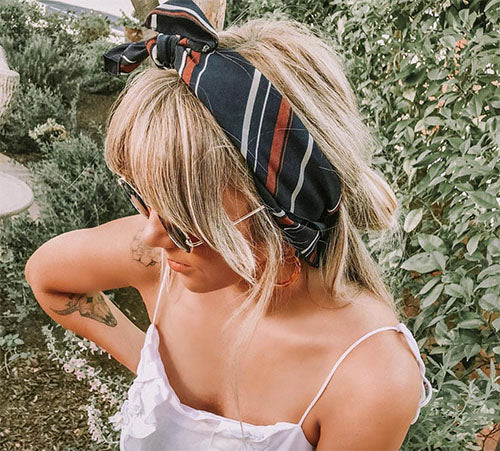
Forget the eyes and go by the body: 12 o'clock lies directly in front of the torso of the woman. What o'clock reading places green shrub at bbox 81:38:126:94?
The green shrub is roughly at 4 o'clock from the woman.

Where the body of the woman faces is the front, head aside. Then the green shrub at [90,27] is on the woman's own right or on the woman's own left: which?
on the woman's own right

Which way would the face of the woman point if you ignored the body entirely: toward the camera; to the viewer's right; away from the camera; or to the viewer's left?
to the viewer's left

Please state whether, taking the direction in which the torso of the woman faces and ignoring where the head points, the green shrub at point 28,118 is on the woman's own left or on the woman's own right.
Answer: on the woman's own right

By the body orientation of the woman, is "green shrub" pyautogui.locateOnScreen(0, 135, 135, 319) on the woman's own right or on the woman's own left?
on the woman's own right

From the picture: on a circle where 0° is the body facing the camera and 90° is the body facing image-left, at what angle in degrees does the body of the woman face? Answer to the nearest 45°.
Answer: approximately 45°

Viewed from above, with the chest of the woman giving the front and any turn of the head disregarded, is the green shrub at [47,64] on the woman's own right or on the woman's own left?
on the woman's own right
